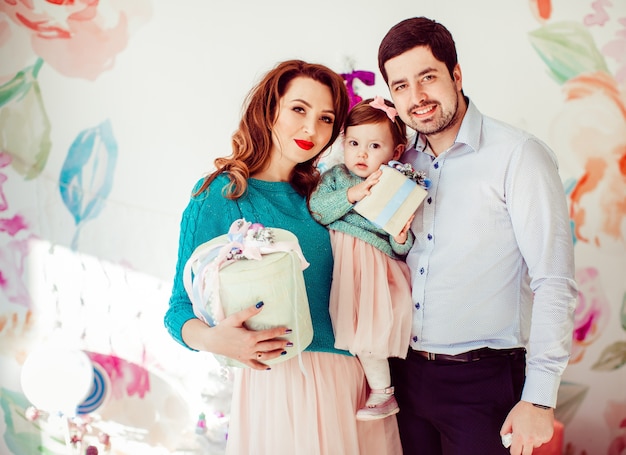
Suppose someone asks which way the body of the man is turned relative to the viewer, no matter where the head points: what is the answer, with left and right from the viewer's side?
facing the viewer and to the left of the viewer
